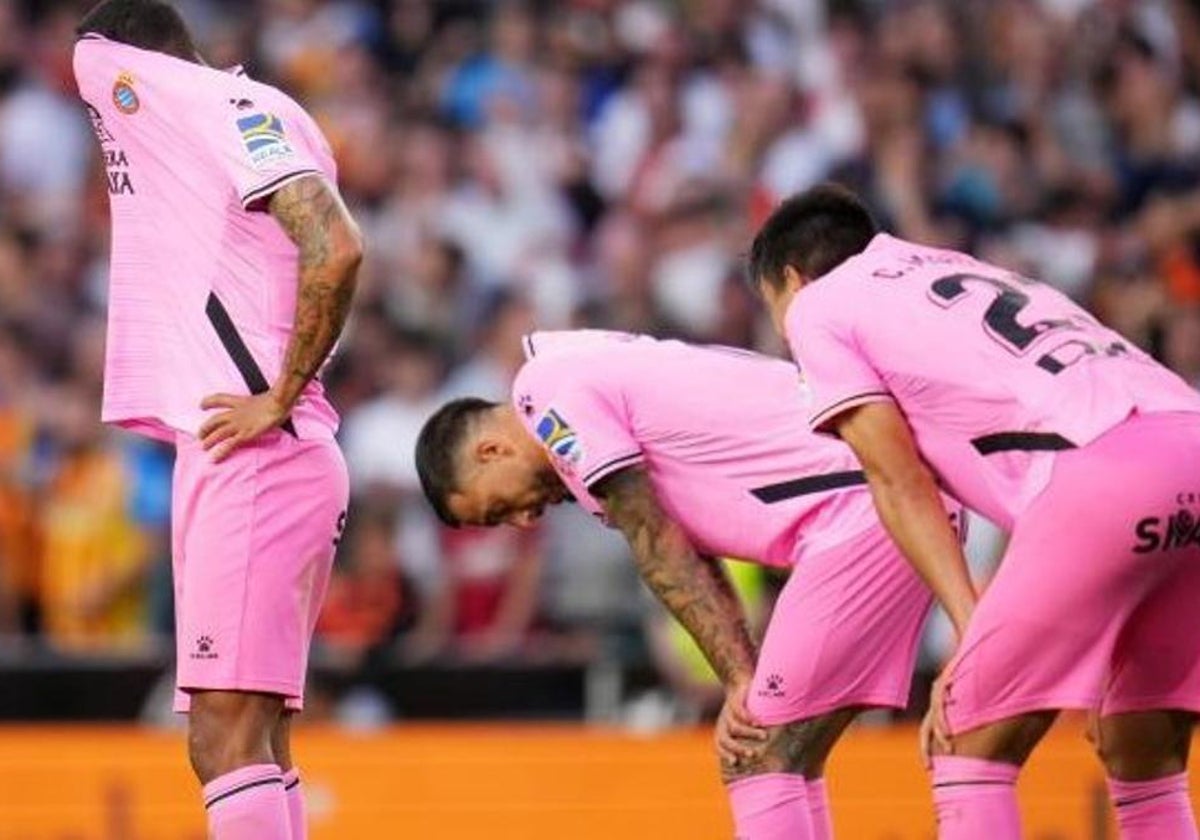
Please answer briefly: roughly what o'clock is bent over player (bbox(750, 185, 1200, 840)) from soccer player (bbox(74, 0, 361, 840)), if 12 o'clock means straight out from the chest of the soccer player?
The bent over player is roughly at 7 o'clock from the soccer player.

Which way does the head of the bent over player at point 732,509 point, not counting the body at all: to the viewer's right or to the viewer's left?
to the viewer's left

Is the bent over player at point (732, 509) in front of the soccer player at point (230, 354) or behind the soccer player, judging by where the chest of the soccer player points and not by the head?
behind

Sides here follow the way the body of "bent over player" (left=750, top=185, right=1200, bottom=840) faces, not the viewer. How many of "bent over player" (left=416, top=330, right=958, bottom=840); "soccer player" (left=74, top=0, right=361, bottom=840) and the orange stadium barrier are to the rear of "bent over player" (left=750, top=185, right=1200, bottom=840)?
0

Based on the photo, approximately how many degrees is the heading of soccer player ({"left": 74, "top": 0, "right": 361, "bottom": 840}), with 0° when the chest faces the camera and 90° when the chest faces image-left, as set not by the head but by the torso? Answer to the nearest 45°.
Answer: approximately 90°

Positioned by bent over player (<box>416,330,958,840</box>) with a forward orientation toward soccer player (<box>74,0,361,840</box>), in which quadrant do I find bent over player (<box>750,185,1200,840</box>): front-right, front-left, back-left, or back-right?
back-left

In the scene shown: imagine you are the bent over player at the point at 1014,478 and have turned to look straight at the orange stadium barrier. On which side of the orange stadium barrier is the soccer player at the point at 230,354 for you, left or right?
left

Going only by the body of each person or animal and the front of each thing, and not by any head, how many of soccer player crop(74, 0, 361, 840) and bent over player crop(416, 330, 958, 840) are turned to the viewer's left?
2

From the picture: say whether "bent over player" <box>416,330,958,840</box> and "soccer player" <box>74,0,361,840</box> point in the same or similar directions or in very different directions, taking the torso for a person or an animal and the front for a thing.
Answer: same or similar directions

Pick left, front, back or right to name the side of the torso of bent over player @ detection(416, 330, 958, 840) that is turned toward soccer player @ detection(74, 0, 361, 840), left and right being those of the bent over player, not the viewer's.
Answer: front

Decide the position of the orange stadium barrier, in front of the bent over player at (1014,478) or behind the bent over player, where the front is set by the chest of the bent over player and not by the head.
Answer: in front

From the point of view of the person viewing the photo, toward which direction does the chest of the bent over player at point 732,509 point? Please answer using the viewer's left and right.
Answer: facing to the left of the viewer

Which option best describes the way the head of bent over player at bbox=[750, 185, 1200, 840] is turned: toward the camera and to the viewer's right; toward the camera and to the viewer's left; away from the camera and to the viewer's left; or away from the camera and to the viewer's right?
away from the camera and to the viewer's left
